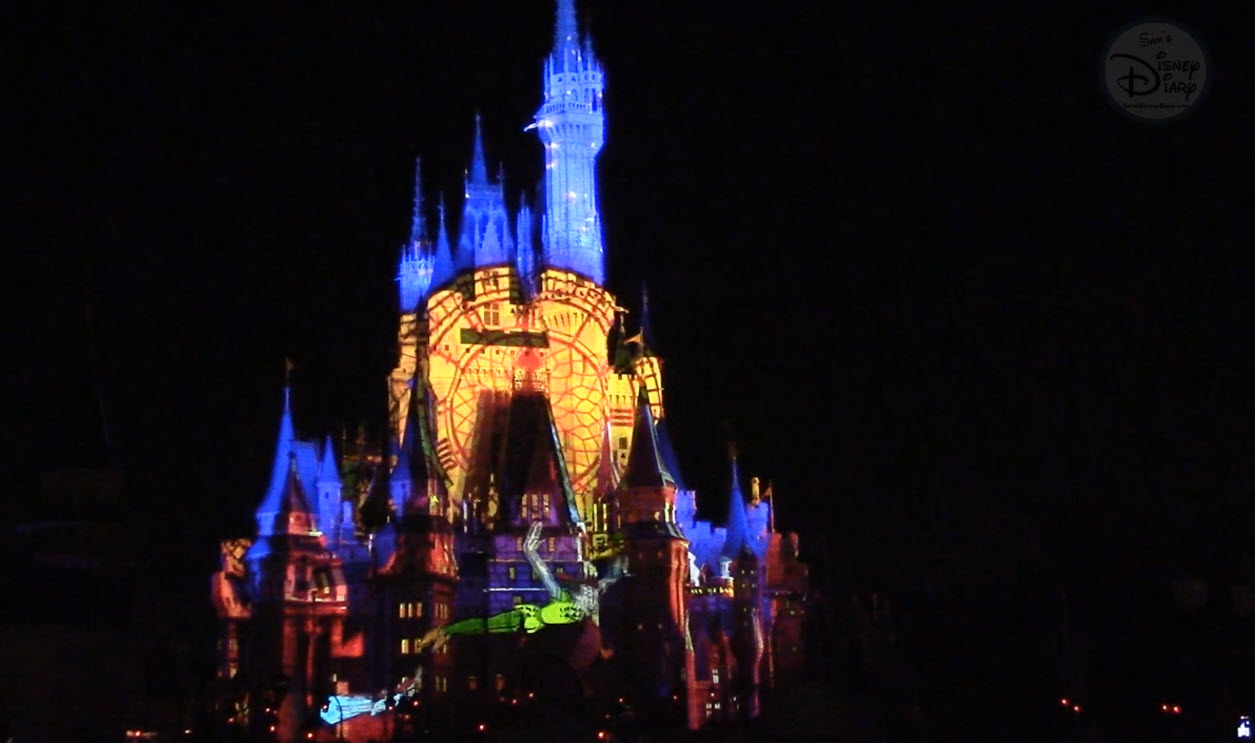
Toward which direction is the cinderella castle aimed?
toward the camera
